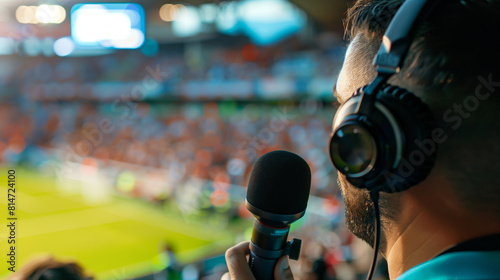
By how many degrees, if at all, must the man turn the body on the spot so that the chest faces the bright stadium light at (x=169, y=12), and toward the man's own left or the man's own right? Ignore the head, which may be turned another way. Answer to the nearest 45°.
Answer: approximately 45° to the man's own right

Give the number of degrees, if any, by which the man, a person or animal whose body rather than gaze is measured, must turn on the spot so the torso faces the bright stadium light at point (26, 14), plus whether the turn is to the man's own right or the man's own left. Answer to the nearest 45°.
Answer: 0° — they already face it

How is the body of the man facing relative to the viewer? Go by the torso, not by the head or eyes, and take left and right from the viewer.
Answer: facing away from the viewer and to the left of the viewer

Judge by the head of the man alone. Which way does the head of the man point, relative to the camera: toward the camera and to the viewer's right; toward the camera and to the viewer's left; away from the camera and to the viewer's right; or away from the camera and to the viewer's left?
away from the camera and to the viewer's left
